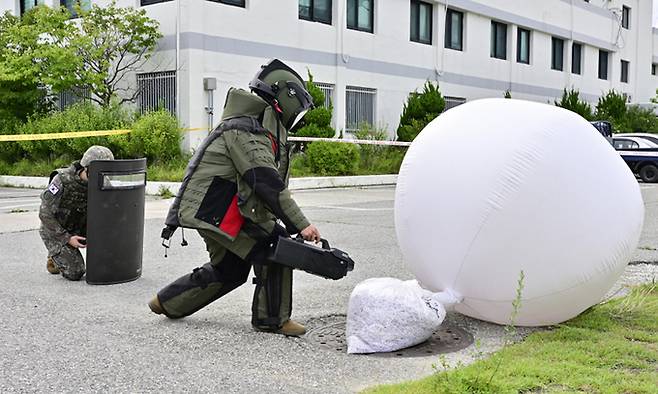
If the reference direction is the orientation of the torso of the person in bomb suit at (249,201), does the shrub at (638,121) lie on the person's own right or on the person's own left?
on the person's own left

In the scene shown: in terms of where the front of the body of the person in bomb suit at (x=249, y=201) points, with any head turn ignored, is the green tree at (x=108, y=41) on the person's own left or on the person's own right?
on the person's own left

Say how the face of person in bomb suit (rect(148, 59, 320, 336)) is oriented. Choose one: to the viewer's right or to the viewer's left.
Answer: to the viewer's right

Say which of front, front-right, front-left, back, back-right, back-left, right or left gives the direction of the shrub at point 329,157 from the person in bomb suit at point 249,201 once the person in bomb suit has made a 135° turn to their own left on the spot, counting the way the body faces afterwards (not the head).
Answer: front-right

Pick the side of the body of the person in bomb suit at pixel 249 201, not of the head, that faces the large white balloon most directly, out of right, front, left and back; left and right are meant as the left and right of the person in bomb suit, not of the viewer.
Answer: front

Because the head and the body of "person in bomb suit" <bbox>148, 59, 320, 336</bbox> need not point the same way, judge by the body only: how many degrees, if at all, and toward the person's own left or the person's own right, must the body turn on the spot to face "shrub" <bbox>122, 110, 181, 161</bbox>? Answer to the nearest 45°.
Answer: approximately 90° to the person's own left

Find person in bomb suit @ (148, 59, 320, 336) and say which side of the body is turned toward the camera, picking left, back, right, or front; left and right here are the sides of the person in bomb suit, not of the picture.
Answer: right

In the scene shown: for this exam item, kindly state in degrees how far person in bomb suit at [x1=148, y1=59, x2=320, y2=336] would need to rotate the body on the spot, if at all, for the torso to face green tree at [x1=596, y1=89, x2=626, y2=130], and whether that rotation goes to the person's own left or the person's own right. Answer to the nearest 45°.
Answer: approximately 45° to the person's own left

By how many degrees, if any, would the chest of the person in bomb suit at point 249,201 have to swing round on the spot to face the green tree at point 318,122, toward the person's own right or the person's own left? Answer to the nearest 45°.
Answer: approximately 90° to the person's own left

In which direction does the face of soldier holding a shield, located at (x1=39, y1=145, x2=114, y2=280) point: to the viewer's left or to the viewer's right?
to the viewer's right

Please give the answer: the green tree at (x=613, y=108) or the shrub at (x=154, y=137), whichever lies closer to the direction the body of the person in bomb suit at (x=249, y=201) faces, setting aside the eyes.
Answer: the green tree
